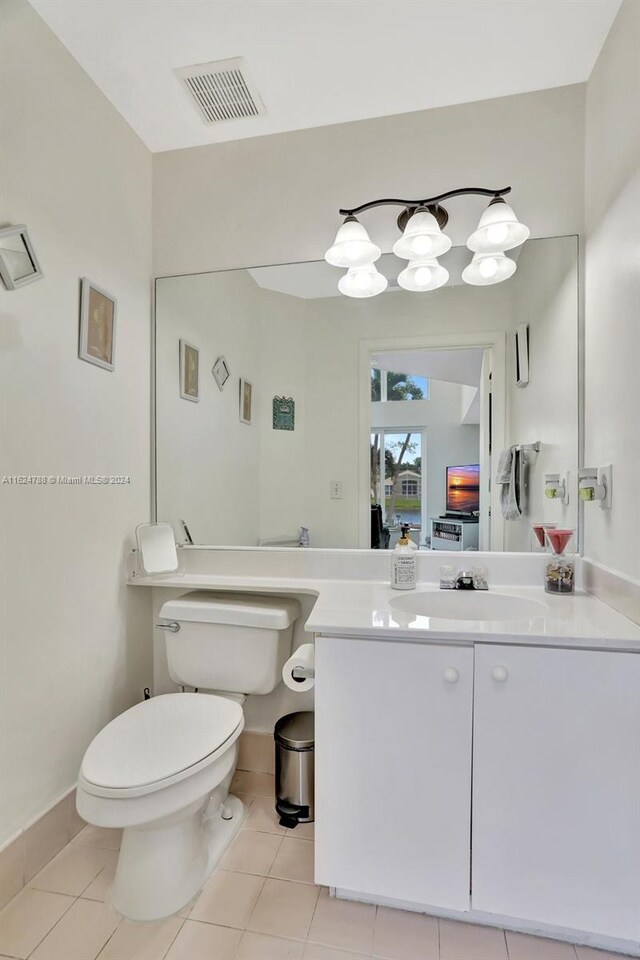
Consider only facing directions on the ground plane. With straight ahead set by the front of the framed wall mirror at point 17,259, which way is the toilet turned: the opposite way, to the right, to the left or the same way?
to the right

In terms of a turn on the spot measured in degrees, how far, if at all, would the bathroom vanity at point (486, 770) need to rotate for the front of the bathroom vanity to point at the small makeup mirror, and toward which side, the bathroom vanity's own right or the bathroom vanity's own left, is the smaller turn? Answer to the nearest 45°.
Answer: approximately 90° to the bathroom vanity's own right

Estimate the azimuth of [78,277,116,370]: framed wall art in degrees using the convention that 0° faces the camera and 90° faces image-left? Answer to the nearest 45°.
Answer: approximately 315°

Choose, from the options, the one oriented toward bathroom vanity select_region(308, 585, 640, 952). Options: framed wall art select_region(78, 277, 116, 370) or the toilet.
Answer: the framed wall art

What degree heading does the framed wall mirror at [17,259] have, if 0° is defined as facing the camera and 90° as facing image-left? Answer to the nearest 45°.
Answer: approximately 315°

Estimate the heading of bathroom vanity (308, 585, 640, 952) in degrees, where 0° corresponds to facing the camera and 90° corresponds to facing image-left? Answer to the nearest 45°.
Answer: approximately 0°

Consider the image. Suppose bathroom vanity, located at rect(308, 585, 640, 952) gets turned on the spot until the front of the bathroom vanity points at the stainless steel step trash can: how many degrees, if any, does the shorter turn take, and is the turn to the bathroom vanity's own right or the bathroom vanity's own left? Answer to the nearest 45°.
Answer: approximately 135° to the bathroom vanity's own right

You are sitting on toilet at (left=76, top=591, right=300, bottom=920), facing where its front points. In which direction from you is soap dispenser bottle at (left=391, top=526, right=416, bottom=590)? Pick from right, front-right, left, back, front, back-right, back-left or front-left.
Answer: back-left
